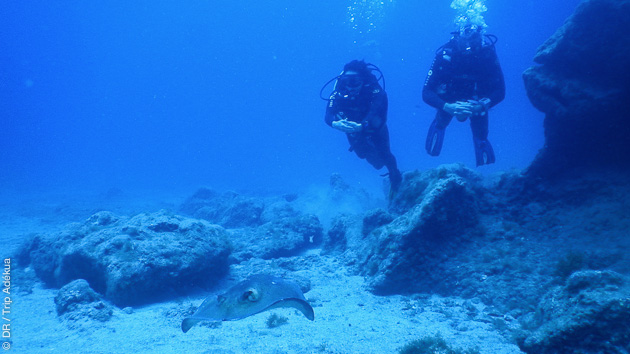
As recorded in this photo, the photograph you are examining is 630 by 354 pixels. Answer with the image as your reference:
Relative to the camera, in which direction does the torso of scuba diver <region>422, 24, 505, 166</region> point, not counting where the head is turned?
toward the camera

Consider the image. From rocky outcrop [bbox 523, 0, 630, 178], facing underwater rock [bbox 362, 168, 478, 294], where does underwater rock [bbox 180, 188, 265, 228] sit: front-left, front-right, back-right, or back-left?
front-right

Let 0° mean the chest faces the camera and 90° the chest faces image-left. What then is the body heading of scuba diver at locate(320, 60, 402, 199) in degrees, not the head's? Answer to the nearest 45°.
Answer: approximately 45°

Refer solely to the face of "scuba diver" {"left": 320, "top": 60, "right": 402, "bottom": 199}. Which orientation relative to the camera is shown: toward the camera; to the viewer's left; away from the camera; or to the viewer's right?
toward the camera

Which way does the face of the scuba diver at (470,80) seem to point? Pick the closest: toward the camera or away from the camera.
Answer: toward the camera

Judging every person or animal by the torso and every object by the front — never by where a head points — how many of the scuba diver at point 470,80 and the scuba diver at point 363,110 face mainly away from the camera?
0

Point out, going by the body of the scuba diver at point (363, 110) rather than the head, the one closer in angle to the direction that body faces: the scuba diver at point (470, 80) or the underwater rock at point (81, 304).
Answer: the underwater rock

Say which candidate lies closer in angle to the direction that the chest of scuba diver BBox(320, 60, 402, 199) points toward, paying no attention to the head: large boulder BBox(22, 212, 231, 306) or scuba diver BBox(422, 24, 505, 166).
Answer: the large boulder

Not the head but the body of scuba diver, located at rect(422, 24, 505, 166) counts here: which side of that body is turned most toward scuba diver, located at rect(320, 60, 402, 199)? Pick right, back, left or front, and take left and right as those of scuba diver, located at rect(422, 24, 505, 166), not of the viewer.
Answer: right
